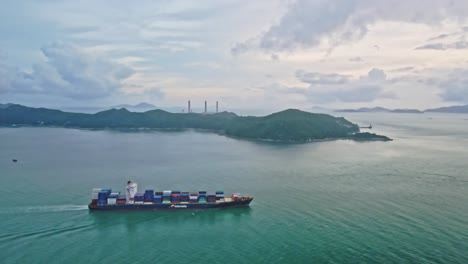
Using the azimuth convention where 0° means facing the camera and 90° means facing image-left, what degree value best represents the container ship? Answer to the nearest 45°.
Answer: approximately 270°
